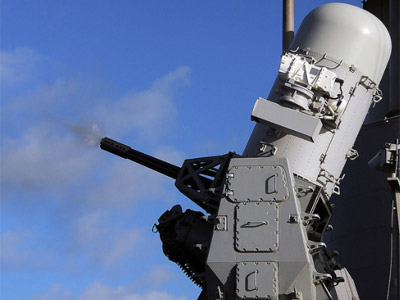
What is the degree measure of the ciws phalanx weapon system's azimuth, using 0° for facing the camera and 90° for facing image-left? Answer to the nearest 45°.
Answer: approximately 90°
